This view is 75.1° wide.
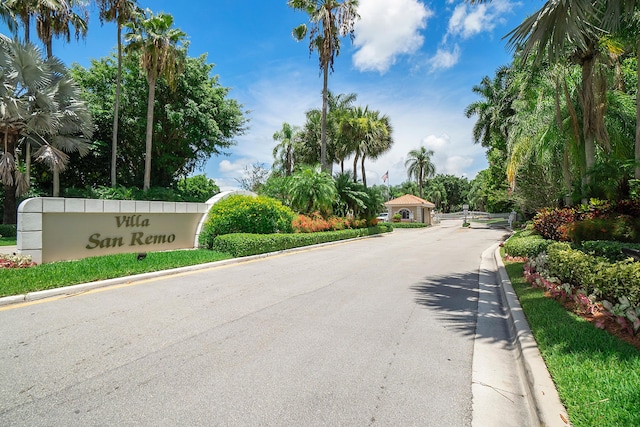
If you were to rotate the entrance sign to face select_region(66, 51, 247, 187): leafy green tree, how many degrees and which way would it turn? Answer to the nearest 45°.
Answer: approximately 135° to its left

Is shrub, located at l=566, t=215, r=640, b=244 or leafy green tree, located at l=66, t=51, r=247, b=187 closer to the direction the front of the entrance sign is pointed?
the shrub

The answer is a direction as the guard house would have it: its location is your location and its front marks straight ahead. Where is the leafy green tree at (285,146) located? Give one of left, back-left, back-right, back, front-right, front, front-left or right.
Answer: front-right

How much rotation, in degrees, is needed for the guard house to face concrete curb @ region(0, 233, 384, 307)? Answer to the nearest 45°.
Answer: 0° — it already faces it

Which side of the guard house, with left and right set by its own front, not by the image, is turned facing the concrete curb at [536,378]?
front

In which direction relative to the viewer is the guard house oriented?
toward the camera

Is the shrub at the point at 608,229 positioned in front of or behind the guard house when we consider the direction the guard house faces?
in front

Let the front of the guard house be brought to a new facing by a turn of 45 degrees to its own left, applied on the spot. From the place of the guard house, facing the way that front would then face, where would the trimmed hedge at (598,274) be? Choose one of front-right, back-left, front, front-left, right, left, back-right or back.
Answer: front-right

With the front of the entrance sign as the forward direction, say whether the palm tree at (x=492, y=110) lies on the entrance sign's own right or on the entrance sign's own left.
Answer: on the entrance sign's own left

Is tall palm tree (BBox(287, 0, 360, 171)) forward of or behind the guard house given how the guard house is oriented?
forward

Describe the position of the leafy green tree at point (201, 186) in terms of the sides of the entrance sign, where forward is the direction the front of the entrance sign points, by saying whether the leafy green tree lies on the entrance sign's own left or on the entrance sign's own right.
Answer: on the entrance sign's own left

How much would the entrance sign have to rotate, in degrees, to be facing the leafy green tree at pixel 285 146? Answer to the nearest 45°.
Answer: approximately 90° to its left

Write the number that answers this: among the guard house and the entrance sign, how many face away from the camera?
0

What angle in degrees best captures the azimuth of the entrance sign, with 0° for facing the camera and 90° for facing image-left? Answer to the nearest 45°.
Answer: approximately 315°

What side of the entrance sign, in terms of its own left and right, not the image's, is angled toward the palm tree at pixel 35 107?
back
